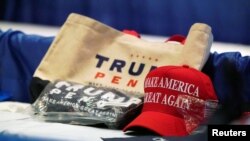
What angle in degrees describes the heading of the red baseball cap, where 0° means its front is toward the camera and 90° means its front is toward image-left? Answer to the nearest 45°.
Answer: approximately 45°
